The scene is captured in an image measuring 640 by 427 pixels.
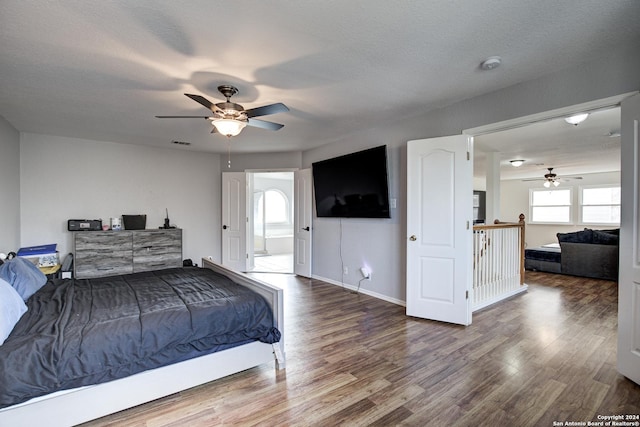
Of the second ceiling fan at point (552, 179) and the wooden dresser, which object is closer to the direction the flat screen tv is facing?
the wooden dresser

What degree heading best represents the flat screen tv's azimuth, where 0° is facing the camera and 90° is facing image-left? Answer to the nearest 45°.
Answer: approximately 45°

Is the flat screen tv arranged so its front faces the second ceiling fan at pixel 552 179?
no

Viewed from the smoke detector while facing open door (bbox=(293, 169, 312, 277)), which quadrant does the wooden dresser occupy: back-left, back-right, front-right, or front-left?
front-left

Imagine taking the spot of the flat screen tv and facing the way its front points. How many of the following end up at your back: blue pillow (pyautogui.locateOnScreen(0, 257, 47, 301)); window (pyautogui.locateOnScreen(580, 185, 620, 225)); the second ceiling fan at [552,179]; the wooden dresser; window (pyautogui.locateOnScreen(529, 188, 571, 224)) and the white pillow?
3

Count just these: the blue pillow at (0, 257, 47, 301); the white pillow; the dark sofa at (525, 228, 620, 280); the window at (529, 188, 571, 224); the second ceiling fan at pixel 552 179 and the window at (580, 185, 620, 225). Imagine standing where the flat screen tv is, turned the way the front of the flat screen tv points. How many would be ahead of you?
2

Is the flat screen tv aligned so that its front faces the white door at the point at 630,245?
no

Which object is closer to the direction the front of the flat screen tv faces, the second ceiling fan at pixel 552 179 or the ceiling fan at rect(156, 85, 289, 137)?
the ceiling fan

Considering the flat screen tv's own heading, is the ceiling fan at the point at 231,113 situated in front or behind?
in front

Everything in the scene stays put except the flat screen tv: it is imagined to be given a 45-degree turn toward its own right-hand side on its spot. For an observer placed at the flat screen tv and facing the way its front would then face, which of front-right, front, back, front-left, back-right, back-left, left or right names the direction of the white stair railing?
back

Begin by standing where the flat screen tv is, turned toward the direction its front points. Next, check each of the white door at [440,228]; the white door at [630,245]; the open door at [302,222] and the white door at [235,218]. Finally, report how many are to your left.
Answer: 2

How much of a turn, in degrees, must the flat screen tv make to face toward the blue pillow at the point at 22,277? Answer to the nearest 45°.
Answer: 0° — it already faces it

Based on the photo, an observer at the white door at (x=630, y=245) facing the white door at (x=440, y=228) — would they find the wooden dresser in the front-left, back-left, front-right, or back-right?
front-left

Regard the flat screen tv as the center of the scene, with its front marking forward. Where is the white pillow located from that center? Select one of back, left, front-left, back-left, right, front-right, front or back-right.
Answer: front

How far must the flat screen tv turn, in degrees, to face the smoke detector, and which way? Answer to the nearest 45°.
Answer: approximately 90° to its left

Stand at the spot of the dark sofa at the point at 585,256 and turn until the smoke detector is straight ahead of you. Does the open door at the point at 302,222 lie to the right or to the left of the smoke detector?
right

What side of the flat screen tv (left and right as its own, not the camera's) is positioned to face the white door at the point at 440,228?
left

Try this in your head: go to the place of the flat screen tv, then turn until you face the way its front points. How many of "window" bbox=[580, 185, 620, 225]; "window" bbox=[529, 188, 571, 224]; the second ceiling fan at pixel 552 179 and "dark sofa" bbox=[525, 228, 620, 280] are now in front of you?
0

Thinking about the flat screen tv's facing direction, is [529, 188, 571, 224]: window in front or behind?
behind

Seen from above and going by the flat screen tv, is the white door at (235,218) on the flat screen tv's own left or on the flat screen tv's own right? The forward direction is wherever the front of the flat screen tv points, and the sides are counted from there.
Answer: on the flat screen tv's own right
